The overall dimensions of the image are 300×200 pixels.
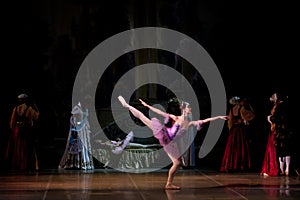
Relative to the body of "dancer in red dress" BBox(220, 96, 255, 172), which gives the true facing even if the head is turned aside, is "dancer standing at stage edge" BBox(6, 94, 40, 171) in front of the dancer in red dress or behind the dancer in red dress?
in front

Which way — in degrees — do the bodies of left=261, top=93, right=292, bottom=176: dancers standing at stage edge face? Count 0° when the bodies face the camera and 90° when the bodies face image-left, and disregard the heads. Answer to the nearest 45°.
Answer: approximately 90°

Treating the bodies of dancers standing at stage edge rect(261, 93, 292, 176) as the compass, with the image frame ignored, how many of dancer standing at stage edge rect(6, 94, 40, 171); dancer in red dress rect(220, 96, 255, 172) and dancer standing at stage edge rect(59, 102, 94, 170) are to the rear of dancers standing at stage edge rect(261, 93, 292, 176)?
0

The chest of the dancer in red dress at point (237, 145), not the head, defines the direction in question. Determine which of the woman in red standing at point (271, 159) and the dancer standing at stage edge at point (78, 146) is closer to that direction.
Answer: the dancer standing at stage edge

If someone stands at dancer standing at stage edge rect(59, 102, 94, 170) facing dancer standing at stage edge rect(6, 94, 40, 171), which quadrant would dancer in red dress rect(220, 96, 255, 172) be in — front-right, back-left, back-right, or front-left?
back-left

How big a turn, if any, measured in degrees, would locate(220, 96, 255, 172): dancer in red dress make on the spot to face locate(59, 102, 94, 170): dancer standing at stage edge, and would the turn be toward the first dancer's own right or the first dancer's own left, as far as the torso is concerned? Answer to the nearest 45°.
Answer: approximately 90° to the first dancer's own left

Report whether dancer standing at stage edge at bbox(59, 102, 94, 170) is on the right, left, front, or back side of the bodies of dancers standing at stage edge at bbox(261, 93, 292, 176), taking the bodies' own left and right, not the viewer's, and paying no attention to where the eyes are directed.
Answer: front
